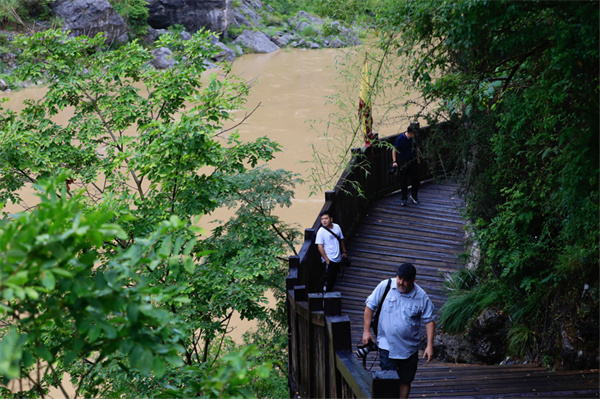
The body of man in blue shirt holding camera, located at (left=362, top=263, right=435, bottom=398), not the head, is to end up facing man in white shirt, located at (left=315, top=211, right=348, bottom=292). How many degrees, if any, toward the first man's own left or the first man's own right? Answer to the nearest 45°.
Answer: approximately 180°

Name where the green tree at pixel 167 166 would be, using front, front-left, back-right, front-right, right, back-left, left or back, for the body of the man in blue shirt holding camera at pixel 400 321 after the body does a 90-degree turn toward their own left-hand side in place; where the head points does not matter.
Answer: back-left

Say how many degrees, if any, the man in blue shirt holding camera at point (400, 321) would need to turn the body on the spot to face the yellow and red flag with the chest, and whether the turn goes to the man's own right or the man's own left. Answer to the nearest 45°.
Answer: approximately 180°

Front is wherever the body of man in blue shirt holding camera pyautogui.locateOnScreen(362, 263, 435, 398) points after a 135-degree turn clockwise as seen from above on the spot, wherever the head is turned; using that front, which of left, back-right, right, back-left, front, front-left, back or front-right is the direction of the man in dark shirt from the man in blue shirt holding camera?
front-right

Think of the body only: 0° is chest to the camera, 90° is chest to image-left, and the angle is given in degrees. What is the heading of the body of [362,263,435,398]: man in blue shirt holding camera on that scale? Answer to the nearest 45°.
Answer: approximately 0°

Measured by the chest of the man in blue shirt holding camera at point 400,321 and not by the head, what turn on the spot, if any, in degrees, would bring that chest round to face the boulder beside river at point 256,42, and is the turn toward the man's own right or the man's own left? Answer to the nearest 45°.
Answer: approximately 180°
